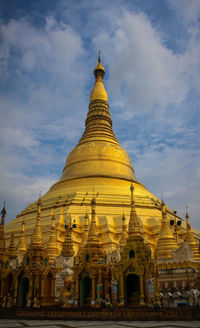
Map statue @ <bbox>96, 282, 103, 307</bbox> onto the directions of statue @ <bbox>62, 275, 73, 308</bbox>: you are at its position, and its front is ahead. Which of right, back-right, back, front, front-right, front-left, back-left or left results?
front-left

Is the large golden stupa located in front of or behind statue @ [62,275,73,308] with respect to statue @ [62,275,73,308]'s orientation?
behind

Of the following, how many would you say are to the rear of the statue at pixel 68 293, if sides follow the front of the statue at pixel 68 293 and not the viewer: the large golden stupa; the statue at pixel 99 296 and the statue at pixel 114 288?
1

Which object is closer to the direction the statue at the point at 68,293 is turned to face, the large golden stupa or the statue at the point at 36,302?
the statue

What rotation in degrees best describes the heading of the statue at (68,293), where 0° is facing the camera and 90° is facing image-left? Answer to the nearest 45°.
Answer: approximately 0°

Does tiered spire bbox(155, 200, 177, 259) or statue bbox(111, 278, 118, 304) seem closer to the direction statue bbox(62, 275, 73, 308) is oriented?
the statue

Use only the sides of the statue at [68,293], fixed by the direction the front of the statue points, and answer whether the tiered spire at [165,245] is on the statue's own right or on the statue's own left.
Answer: on the statue's own left

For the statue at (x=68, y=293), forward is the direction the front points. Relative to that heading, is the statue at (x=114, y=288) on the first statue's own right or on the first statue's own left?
on the first statue's own left
